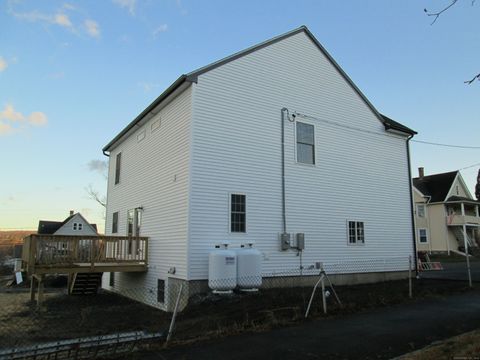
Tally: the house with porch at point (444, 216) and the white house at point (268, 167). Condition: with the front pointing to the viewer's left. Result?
0

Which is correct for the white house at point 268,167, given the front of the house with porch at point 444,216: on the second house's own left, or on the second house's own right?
on the second house's own right

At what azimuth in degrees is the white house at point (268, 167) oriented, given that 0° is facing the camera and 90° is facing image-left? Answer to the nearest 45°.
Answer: approximately 225°

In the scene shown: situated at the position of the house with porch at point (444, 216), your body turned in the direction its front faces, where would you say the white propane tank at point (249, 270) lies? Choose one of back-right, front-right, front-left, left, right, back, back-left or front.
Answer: front-right

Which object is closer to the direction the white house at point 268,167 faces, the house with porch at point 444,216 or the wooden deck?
the house with porch

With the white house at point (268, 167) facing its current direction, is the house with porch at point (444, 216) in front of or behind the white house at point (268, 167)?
in front
